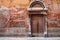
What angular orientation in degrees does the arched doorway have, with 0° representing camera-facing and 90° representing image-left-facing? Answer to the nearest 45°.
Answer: approximately 0°
